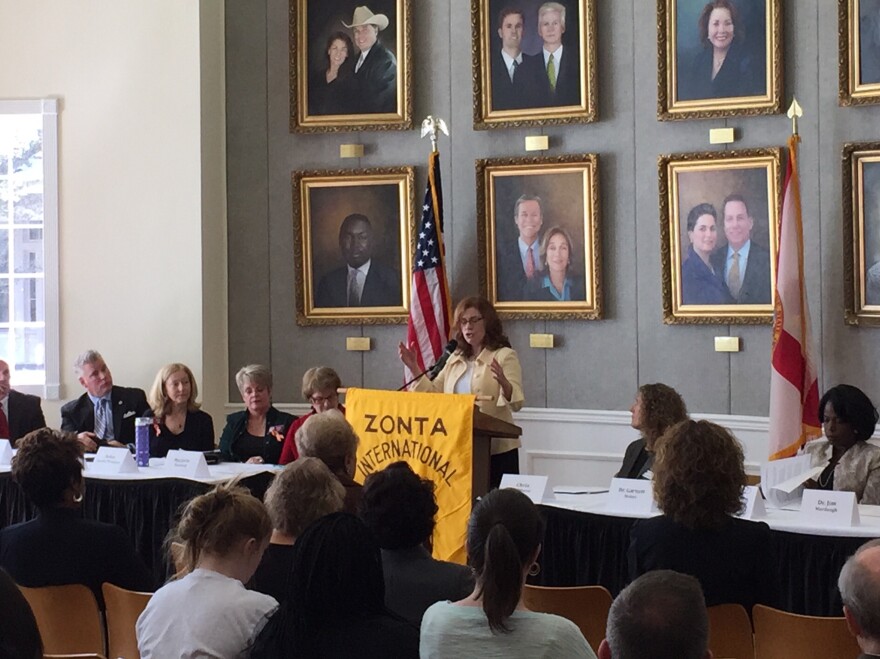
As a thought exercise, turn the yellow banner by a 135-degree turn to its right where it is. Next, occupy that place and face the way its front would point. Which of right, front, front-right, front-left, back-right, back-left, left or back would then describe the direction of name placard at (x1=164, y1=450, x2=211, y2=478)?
front-left

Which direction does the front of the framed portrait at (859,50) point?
toward the camera

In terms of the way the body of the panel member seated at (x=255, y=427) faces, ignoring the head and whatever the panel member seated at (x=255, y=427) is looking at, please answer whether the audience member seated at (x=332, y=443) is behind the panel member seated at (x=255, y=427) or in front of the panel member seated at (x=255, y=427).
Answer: in front

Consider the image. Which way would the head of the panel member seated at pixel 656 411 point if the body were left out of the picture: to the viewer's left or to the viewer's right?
to the viewer's left

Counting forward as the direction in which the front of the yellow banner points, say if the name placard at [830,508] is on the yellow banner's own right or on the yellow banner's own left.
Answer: on the yellow banner's own left

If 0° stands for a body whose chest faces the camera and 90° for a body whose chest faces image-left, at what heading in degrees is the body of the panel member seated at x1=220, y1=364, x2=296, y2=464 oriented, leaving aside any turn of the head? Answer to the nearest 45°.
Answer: approximately 0°

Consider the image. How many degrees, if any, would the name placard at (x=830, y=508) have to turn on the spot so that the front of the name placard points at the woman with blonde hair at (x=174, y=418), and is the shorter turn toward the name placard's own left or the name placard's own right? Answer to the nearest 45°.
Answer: approximately 90° to the name placard's own right

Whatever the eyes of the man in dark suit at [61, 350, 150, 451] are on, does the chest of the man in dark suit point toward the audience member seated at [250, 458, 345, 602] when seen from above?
yes

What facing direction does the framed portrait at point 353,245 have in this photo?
toward the camera

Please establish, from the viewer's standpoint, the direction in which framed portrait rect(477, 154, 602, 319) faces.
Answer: facing the viewer

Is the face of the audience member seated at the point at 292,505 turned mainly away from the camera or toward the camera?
away from the camera

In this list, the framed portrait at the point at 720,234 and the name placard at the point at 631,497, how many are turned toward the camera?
2

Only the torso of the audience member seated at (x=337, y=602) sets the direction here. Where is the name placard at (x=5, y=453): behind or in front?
in front

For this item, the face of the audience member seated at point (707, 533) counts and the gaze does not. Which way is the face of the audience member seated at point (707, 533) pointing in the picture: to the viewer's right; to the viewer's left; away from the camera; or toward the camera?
away from the camera
